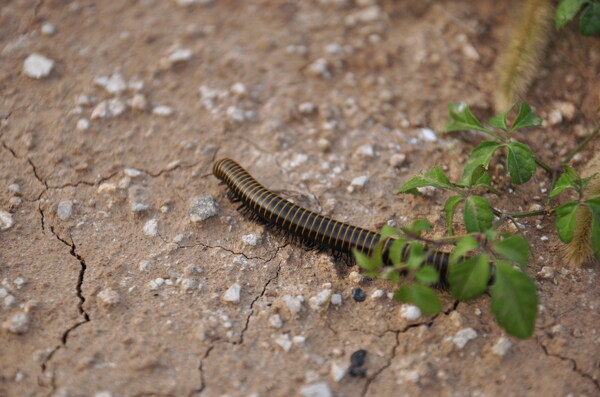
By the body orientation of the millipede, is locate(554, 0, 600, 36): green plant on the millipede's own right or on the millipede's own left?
on the millipede's own right

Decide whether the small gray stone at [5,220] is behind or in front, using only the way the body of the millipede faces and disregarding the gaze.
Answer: in front

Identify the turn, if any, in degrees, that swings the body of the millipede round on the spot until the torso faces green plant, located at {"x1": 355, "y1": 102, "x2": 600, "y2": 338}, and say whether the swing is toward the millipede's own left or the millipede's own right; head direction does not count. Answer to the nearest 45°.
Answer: approximately 180°

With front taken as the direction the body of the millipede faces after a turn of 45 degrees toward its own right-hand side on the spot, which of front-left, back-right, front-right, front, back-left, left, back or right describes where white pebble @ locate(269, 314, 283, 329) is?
back

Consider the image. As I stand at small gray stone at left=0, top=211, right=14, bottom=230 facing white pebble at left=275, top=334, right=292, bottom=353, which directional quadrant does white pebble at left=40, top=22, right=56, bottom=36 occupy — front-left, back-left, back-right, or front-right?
back-left

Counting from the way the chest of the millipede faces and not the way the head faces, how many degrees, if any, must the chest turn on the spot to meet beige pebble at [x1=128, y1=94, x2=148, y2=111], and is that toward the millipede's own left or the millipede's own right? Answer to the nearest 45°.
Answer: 0° — it already faces it

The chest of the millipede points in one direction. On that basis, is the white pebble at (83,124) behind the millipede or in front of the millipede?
in front

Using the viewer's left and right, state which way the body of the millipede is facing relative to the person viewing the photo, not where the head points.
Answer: facing away from the viewer and to the left of the viewer

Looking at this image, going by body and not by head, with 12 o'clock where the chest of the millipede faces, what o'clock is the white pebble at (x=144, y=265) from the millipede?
The white pebble is roughly at 10 o'clock from the millipede.

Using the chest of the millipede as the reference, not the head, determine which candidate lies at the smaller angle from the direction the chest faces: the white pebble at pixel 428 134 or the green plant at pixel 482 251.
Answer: the white pebble

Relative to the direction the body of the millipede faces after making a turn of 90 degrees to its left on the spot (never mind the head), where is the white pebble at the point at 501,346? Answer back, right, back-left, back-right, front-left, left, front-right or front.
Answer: left

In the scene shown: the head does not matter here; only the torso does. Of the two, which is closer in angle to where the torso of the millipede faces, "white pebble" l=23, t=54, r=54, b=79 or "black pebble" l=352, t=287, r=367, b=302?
the white pebble

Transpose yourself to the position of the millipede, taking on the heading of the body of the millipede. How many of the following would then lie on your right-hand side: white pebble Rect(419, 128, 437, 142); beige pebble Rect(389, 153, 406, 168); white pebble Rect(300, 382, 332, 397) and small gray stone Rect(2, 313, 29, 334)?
2

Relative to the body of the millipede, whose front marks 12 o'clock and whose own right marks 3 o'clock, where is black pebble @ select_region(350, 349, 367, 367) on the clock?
The black pebble is roughly at 7 o'clock from the millipede.
